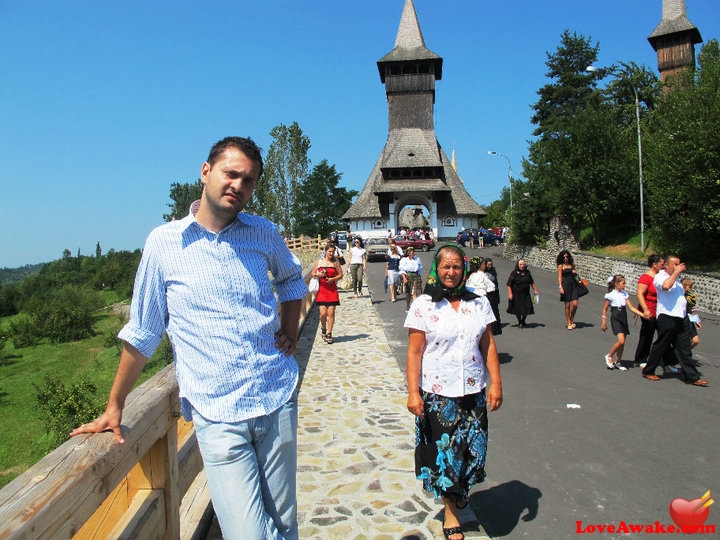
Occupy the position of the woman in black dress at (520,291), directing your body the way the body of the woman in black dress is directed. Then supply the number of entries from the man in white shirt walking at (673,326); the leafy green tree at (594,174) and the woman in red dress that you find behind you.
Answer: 1

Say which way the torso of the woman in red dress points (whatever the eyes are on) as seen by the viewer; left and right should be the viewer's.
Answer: facing the viewer

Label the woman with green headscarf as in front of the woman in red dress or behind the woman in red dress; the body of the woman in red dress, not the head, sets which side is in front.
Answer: in front

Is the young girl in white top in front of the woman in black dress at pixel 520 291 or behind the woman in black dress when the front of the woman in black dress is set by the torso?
in front

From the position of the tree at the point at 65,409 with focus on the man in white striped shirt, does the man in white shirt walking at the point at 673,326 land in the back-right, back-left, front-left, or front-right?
front-left

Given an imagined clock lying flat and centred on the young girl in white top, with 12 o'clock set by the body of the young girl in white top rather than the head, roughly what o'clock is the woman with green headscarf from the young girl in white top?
The woman with green headscarf is roughly at 2 o'clock from the young girl in white top.

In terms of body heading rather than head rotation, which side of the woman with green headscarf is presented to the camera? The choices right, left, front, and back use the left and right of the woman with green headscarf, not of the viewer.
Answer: front

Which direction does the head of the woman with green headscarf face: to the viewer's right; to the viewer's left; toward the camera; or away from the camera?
toward the camera

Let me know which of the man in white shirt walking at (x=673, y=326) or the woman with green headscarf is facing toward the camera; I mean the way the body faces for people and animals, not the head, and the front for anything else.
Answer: the woman with green headscarf

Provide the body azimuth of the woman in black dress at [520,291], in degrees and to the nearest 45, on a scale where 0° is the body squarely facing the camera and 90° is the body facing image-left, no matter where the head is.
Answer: approximately 0°

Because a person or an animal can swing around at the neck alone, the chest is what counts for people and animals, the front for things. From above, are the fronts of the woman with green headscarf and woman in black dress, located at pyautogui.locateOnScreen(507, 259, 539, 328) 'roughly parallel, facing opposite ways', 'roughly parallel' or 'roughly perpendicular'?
roughly parallel
